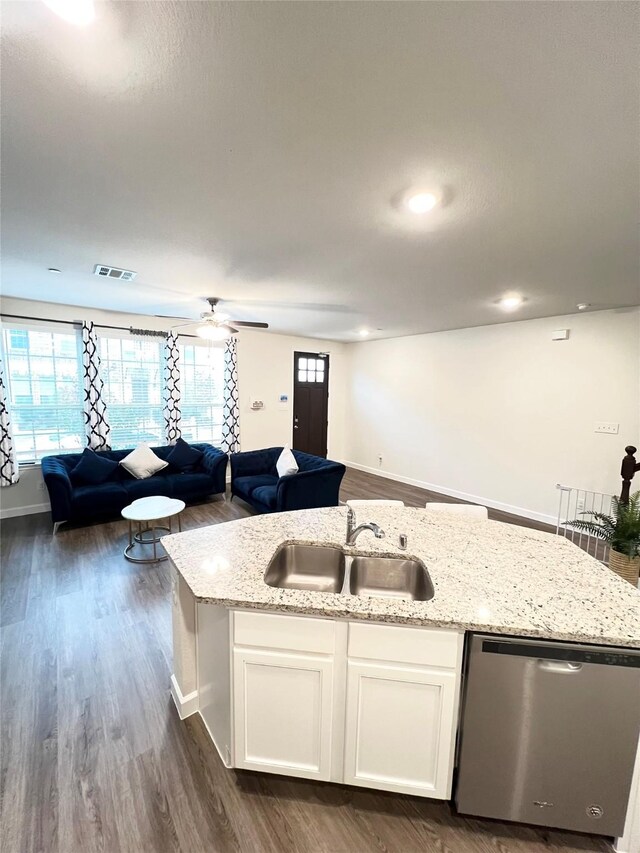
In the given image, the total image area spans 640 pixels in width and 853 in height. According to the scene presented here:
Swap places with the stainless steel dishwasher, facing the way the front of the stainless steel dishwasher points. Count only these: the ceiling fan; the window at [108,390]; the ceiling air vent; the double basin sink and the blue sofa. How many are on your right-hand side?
5

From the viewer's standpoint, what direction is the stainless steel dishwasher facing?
toward the camera

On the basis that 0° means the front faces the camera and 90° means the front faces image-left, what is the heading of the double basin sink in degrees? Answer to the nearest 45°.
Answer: approximately 0°

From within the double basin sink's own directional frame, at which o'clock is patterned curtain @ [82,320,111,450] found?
The patterned curtain is roughly at 4 o'clock from the double basin sink.

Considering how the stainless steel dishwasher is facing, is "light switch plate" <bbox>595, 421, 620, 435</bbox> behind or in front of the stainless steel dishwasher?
behind

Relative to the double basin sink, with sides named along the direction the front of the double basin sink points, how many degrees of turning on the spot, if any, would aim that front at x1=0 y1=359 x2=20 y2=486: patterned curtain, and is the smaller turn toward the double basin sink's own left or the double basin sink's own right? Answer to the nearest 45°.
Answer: approximately 135° to the double basin sink's own right

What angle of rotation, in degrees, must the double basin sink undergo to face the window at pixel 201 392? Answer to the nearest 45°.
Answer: approximately 135° to its right

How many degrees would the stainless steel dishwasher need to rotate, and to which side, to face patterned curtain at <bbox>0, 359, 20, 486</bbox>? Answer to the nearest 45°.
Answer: approximately 90° to its right

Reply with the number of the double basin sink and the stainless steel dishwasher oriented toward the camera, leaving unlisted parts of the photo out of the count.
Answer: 2

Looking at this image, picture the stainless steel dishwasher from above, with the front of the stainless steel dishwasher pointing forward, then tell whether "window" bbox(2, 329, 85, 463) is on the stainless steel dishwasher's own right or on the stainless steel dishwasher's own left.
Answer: on the stainless steel dishwasher's own right

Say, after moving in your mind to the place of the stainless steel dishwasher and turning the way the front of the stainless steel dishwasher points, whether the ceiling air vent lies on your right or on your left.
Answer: on your right

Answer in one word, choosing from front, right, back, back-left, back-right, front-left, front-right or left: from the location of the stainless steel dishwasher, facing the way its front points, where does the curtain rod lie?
right

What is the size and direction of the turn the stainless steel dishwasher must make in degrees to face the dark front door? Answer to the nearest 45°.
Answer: approximately 135° to its right
